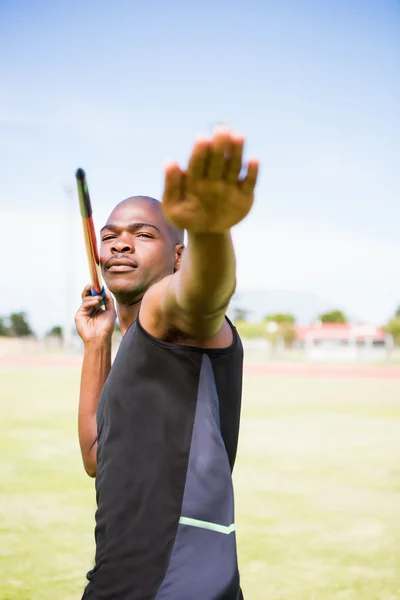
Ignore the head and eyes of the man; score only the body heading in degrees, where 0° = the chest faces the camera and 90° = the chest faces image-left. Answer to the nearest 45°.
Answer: approximately 45°
